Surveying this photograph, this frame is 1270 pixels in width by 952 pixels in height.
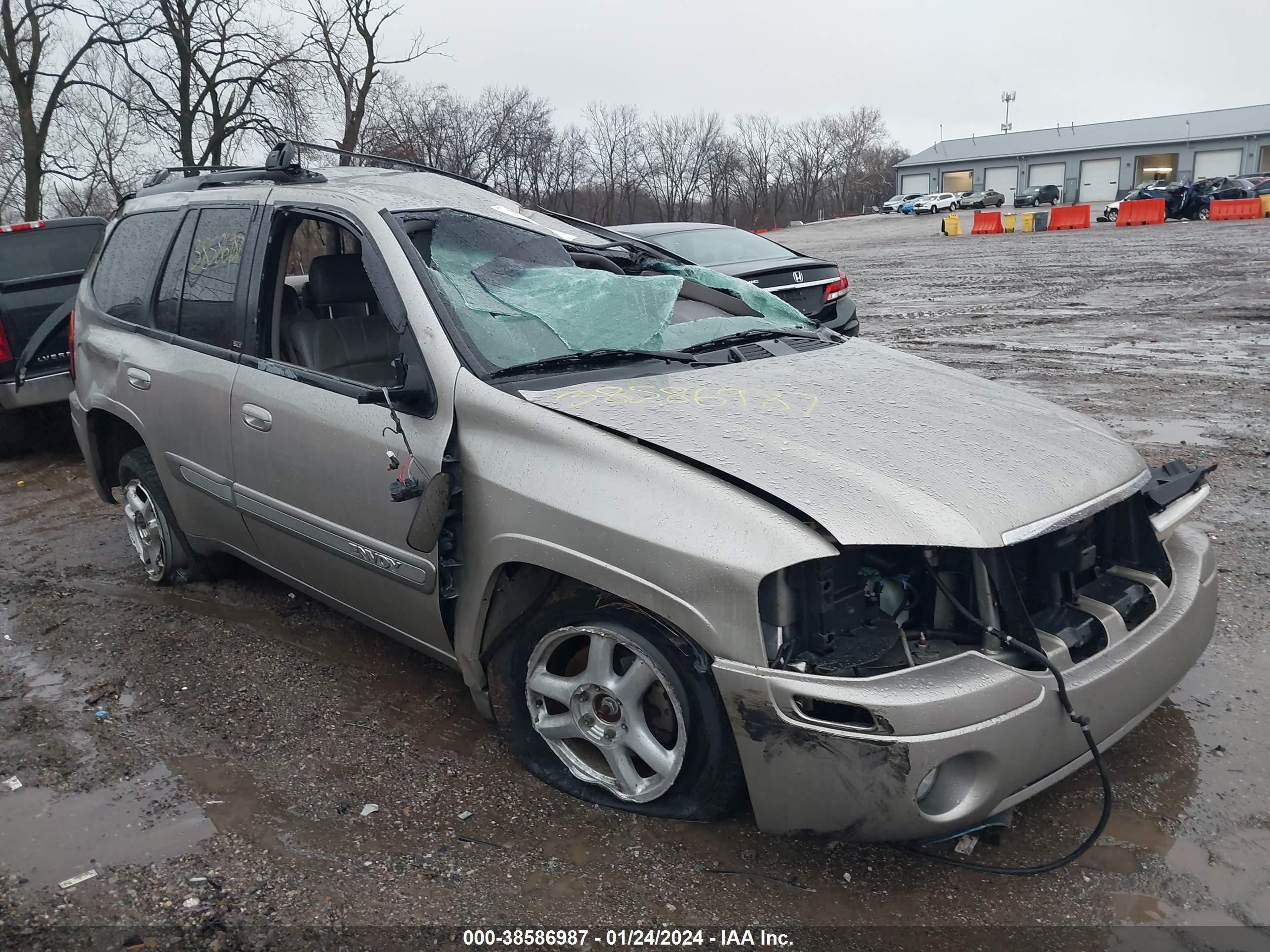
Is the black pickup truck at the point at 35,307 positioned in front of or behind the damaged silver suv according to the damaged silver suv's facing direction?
behind

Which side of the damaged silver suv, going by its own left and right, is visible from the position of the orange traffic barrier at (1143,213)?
left

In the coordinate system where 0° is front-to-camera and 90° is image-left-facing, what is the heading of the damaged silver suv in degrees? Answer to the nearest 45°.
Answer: approximately 315°

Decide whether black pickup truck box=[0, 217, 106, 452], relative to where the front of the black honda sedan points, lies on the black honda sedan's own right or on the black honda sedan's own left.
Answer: on the black honda sedan's own left

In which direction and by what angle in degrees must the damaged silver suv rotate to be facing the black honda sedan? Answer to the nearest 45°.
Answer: approximately 135° to its left

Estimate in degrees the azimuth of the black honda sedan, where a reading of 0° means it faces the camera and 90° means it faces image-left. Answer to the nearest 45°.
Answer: approximately 135°

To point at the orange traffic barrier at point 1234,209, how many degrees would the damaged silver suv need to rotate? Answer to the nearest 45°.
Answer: approximately 90° to its left

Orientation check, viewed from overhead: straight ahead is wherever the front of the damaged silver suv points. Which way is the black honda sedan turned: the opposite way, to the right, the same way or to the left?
the opposite way

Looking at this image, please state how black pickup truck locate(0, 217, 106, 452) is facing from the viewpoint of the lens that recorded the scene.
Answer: facing away from the viewer and to the left of the viewer

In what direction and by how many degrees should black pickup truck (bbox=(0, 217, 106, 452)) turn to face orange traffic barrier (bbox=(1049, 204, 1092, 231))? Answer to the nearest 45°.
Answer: approximately 90° to its right
